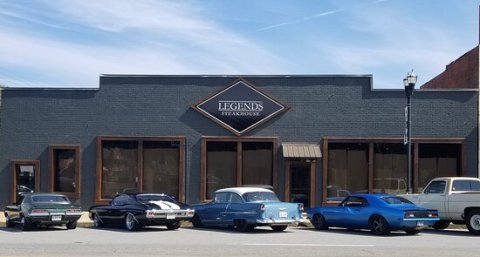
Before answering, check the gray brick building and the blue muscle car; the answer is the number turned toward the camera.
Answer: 1

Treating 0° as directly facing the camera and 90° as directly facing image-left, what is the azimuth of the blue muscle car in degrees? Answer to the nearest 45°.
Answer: approximately 135°

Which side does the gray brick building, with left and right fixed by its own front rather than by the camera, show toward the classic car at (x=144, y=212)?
front

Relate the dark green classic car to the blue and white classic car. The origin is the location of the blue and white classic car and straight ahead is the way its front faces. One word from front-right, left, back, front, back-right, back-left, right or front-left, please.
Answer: front-left

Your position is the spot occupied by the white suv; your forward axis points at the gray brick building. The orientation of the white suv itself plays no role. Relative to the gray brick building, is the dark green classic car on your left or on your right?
left

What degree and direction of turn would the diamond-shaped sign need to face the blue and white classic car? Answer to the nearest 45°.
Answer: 0° — it already faces it

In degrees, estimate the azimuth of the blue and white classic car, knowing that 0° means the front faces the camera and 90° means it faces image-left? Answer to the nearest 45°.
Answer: approximately 135°

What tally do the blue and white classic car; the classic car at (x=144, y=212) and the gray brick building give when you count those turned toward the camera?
1
